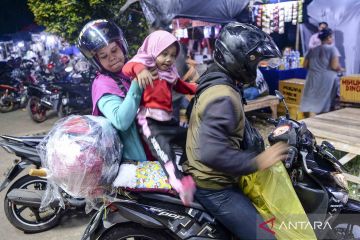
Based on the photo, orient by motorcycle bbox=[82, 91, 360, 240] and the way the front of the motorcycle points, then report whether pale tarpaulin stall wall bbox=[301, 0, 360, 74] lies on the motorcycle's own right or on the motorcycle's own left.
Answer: on the motorcycle's own left

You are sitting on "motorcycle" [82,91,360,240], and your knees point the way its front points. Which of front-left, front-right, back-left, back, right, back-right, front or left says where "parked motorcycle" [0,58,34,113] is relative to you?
back-left

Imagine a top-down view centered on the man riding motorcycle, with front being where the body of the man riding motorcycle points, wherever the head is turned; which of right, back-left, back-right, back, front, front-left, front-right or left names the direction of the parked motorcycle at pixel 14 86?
back-left

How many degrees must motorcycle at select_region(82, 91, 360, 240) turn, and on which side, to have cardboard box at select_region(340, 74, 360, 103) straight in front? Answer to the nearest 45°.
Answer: approximately 45° to its left

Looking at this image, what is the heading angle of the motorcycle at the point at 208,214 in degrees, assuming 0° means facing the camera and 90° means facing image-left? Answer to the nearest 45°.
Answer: approximately 270°

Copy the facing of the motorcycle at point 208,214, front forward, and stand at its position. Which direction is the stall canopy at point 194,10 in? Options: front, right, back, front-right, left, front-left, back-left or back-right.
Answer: left

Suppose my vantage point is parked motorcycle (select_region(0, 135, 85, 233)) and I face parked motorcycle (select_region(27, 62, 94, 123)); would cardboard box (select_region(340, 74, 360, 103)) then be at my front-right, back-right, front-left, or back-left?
front-right

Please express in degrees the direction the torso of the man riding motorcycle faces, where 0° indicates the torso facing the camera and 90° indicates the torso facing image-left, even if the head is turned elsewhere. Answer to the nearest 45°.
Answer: approximately 270°

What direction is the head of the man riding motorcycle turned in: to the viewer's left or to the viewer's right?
to the viewer's right
